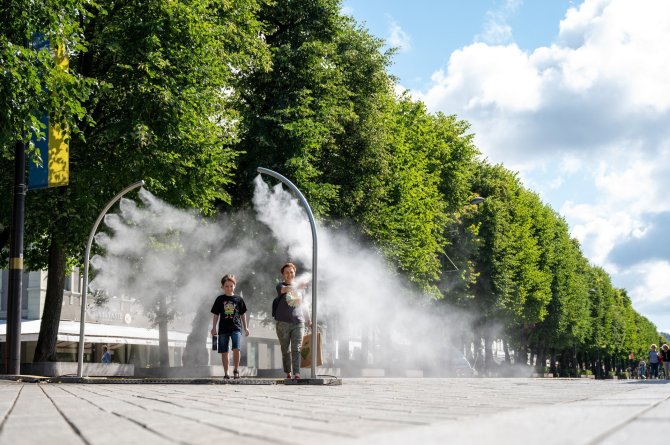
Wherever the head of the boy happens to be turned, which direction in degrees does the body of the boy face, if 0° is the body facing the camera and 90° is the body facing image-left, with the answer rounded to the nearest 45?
approximately 0°

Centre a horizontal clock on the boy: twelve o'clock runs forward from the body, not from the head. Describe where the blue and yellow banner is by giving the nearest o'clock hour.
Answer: The blue and yellow banner is roughly at 4 o'clock from the boy.

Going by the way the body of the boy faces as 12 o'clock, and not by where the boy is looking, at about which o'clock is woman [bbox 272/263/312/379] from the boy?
The woman is roughly at 9 o'clock from the boy.

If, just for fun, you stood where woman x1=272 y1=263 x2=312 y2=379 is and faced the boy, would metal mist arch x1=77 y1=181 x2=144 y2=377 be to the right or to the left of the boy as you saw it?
right

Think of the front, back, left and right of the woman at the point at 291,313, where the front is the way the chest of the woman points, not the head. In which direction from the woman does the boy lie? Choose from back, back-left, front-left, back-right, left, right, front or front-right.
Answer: right

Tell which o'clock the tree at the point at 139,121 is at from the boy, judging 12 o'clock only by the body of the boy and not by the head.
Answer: The tree is roughly at 5 o'clock from the boy.

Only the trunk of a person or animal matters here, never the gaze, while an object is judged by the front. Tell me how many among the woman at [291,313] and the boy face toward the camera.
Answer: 2

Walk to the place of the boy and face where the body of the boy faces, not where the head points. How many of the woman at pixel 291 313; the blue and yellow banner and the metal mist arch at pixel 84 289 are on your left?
1

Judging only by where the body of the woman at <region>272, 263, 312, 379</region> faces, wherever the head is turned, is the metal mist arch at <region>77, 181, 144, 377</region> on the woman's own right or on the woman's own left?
on the woman's own right
